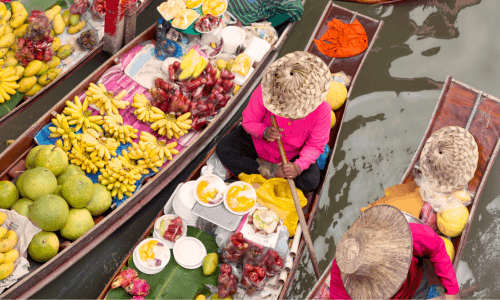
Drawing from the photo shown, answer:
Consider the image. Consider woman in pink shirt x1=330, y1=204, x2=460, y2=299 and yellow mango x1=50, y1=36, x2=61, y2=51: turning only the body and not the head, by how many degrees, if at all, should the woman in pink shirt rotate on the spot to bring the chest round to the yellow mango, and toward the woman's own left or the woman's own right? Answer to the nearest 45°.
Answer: approximately 180°

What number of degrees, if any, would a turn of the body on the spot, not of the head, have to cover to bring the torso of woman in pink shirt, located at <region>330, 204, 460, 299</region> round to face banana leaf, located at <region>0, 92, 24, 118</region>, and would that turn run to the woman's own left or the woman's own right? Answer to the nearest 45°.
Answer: approximately 45° to the woman's own right

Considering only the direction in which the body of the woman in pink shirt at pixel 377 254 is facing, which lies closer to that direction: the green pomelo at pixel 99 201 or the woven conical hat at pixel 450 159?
the green pomelo

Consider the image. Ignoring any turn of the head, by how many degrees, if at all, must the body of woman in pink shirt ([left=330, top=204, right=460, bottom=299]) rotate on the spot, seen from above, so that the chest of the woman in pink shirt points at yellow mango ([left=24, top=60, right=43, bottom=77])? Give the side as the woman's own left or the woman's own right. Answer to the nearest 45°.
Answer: approximately 45° to the woman's own right

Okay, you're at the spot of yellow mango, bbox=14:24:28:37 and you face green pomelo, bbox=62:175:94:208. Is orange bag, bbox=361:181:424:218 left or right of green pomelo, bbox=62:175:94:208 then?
left
